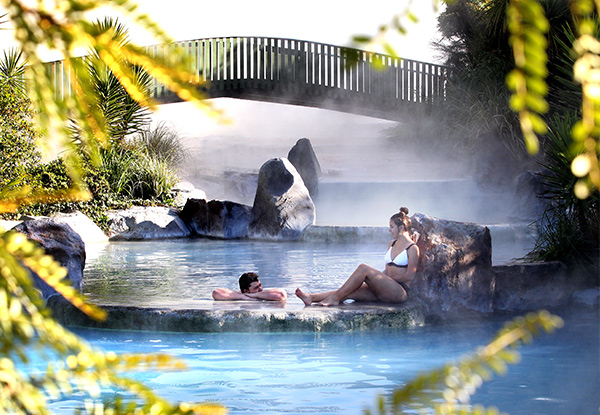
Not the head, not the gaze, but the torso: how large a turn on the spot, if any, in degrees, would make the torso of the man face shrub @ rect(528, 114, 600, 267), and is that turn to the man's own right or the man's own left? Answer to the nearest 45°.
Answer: approximately 90° to the man's own left

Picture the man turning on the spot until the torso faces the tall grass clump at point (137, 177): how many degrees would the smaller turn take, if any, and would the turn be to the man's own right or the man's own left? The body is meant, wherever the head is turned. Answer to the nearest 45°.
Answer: approximately 180°

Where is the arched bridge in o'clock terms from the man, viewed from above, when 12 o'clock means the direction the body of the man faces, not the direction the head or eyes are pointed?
The arched bridge is roughly at 6 o'clock from the man.

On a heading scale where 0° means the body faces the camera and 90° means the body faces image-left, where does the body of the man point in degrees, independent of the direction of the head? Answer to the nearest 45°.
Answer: approximately 0°

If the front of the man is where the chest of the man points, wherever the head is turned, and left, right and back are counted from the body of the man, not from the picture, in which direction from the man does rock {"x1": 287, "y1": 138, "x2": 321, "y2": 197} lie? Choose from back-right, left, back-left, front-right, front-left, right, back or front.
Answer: back

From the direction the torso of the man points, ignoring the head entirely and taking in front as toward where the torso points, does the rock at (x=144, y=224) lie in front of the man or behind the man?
behind

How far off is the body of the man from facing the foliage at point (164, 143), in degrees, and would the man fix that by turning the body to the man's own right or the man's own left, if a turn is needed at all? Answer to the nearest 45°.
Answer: approximately 180°

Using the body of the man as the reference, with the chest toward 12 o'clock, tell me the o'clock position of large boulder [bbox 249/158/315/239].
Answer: The large boulder is roughly at 6 o'clock from the man.

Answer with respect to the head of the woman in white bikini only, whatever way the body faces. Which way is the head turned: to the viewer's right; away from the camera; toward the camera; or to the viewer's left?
to the viewer's left

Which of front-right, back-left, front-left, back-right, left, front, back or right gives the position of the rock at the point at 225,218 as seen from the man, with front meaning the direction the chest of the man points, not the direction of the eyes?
back

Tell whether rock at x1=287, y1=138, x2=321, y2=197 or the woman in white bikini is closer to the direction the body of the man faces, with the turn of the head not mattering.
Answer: the woman in white bikini

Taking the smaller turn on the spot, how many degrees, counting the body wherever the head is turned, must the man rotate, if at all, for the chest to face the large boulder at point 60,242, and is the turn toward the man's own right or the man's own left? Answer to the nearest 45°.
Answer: approximately 135° to the man's own right
